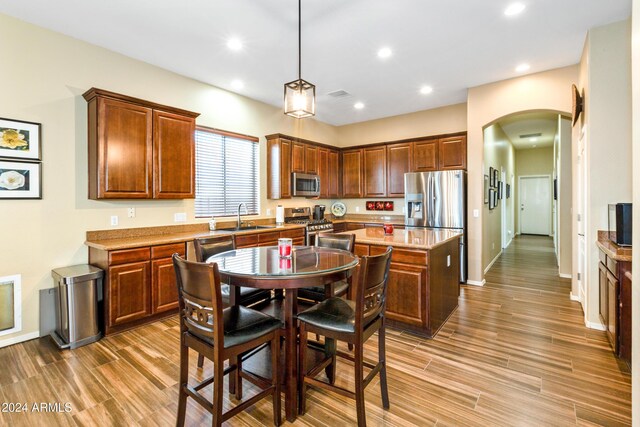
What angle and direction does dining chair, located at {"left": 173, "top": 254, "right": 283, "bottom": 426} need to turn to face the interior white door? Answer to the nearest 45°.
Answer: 0° — it already faces it

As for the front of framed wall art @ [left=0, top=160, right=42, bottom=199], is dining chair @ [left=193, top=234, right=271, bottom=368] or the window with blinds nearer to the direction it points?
the dining chair

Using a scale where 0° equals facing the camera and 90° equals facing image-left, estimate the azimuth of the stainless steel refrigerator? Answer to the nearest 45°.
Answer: approximately 0°

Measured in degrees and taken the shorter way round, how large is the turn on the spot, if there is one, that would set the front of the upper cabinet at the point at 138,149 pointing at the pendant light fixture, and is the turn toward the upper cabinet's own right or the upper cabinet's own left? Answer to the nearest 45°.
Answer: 0° — it already faces it

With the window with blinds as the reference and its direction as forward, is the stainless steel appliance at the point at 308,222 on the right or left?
on its left

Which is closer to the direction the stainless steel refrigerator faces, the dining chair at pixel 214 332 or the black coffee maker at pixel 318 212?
the dining chair

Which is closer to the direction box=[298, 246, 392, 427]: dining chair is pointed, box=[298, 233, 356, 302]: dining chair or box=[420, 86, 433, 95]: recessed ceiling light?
the dining chair

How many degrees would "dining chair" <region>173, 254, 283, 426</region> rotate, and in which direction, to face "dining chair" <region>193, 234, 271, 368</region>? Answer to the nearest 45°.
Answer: approximately 45° to its left

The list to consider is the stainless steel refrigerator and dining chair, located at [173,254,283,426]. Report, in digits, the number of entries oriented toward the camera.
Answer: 1
